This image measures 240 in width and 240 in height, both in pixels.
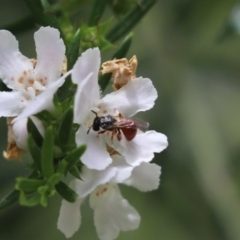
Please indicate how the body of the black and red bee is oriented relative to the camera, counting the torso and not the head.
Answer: to the viewer's left
